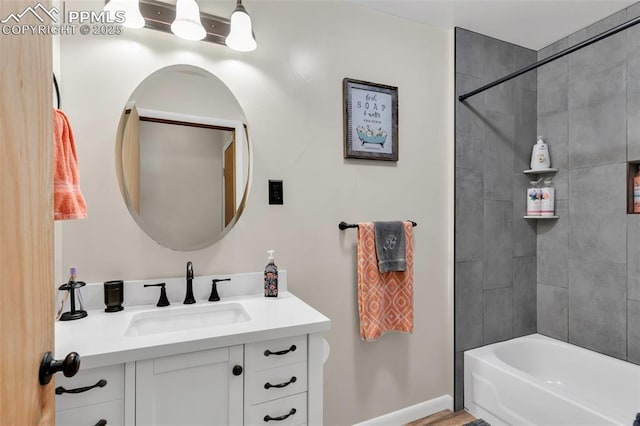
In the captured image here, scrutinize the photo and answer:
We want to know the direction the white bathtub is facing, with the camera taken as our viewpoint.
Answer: facing the viewer and to the left of the viewer

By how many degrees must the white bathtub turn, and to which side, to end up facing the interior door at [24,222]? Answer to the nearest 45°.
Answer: approximately 45° to its left

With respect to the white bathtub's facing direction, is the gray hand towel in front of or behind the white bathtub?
in front

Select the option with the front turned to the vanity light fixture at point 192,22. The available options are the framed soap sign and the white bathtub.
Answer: the white bathtub

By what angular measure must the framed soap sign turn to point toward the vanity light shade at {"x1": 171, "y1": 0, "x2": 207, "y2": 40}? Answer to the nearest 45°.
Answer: approximately 90° to its right

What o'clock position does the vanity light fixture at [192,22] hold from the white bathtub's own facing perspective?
The vanity light fixture is roughly at 12 o'clock from the white bathtub.

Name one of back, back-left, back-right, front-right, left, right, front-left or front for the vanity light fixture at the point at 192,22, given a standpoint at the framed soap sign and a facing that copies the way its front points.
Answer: right

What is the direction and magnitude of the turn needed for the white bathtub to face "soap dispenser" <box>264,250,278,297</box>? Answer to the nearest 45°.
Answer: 0° — it already faces it

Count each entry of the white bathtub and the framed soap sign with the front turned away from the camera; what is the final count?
0

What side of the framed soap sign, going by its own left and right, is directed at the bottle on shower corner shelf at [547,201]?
left

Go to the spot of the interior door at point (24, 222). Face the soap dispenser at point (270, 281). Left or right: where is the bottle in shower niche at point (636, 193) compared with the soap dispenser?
right

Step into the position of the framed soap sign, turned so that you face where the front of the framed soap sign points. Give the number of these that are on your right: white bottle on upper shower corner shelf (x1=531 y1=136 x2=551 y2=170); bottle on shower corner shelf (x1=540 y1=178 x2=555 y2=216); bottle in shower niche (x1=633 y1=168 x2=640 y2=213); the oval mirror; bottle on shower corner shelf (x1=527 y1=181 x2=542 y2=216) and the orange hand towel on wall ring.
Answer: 2

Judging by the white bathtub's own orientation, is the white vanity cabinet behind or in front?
in front

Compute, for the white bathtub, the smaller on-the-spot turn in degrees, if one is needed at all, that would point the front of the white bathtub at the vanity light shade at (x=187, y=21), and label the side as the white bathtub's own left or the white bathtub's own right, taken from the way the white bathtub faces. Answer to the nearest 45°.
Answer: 0° — it already faces it

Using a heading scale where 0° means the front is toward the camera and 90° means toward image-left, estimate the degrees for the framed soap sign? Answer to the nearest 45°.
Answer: approximately 315°
